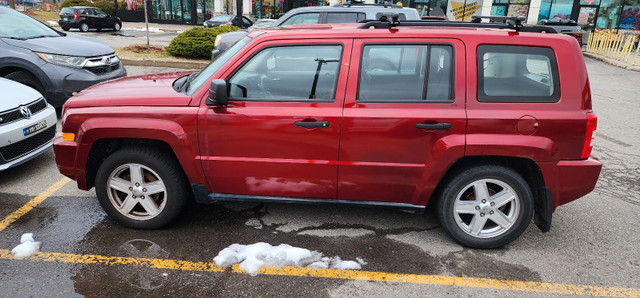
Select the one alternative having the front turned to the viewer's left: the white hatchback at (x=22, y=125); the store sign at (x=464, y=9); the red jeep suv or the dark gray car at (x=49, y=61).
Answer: the red jeep suv

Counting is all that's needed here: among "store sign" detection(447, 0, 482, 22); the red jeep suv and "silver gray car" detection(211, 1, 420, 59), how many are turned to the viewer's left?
2

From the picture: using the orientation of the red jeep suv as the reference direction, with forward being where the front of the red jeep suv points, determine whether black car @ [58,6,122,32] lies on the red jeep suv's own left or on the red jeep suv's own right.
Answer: on the red jeep suv's own right

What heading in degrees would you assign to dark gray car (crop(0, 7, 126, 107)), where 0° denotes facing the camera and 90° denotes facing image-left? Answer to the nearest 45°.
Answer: approximately 315°

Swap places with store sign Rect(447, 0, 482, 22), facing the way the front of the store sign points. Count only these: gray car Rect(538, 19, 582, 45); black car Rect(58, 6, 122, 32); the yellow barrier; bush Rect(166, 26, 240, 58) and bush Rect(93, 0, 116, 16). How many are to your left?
2

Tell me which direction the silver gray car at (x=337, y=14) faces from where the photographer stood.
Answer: facing to the left of the viewer

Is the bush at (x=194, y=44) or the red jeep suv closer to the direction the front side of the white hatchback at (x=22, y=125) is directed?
the red jeep suv

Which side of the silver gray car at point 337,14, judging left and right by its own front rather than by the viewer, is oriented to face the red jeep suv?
left

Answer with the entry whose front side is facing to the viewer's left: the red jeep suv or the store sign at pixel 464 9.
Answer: the red jeep suv

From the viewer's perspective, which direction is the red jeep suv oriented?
to the viewer's left

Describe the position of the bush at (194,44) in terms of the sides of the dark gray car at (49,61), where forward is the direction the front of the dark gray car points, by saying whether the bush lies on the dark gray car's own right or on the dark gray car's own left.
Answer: on the dark gray car's own left

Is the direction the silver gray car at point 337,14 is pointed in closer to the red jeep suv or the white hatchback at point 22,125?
the white hatchback

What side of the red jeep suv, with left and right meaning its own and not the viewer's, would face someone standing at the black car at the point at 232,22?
right

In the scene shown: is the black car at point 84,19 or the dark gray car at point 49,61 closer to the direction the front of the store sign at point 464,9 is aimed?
the dark gray car
